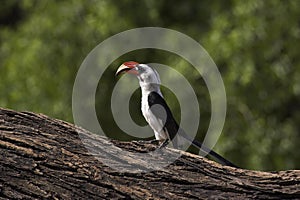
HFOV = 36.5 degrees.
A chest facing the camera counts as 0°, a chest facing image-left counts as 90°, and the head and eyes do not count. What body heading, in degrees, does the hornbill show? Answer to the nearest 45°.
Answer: approximately 90°
